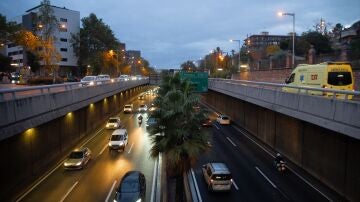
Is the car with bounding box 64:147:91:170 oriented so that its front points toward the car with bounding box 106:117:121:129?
no

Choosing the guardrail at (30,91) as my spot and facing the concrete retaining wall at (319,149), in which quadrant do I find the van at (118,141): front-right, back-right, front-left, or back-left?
front-left

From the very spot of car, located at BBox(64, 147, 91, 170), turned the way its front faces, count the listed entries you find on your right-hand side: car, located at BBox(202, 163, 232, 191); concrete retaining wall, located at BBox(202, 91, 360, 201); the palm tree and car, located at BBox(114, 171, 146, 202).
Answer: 0

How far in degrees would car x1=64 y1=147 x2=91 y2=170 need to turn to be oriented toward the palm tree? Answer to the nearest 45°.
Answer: approximately 90° to its left

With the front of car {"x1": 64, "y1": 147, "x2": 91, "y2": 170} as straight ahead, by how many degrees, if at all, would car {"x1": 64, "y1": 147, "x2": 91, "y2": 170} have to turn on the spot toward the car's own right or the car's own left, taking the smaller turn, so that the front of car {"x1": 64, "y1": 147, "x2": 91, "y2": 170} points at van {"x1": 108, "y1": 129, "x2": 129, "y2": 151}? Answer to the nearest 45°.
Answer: approximately 180°

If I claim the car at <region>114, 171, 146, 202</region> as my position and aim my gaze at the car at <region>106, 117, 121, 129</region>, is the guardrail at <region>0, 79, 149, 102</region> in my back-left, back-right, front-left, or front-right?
front-left

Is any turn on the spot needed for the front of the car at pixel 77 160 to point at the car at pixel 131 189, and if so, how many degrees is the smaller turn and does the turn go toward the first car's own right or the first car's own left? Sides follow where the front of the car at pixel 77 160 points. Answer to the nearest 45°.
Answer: approximately 45° to the first car's own left

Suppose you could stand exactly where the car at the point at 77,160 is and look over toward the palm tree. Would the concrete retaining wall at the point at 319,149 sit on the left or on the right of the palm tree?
left

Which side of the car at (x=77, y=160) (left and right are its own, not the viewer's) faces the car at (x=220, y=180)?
left

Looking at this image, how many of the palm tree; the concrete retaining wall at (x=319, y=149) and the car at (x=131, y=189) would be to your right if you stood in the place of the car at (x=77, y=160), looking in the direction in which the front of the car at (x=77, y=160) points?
0

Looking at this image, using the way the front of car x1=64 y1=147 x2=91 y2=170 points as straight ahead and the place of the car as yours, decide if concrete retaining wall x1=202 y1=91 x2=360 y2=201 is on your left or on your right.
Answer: on your left
